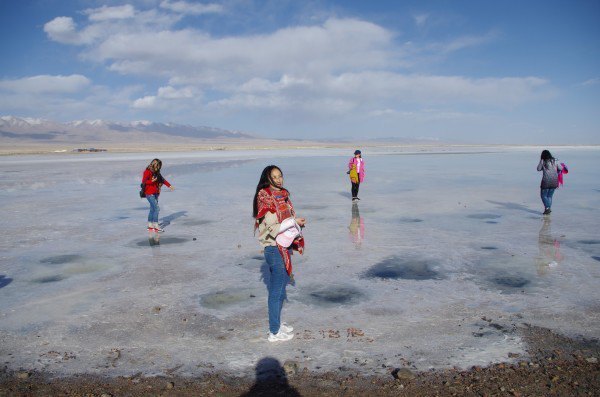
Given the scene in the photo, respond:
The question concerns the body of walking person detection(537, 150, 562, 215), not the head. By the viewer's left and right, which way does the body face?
facing away from the viewer

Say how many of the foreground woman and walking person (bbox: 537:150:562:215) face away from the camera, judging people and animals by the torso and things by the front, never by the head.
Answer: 1

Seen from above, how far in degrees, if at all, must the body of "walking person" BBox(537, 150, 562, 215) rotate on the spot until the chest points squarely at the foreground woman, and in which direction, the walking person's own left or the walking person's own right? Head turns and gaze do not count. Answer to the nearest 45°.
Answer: approximately 180°

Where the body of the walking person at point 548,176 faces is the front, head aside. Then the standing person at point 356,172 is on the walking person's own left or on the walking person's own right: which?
on the walking person's own left
